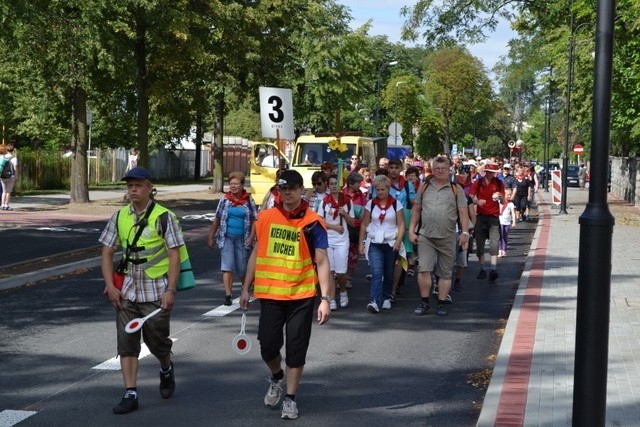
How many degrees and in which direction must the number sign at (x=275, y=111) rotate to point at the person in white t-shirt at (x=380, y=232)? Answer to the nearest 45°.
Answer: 0° — it already faces them

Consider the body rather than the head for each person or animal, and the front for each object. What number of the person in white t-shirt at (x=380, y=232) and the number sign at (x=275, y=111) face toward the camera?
2

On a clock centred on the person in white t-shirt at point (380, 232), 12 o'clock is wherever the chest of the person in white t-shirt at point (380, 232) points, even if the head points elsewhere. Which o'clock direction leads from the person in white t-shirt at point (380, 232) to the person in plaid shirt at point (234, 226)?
the person in plaid shirt at point (234, 226) is roughly at 3 o'clock from the person in white t-shirt at point (380, 232).

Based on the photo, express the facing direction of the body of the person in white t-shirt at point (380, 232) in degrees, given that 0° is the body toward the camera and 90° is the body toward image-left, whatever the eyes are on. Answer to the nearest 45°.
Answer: approximately 0°

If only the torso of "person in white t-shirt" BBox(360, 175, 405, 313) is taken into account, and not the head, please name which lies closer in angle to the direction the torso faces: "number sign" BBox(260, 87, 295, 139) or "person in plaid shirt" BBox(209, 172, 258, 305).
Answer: the person in plaid shirt

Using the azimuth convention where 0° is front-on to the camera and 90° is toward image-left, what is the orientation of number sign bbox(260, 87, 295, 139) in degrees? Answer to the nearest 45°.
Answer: approximately 0°

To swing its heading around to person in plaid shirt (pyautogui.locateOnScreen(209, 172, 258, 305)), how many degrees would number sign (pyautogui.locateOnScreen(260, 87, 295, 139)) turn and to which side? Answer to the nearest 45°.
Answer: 0° — it already faces them
